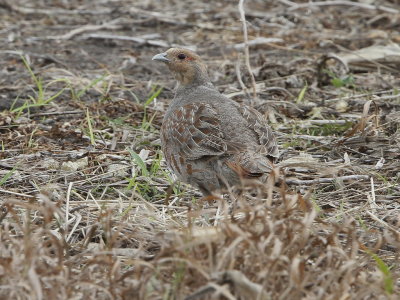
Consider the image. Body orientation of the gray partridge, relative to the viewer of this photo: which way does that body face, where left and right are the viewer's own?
facing away from the viewer and to the left of the viewer

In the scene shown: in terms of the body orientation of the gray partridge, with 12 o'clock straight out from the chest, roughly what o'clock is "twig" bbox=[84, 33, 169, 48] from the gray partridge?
The twig is roughly at 1 o'clock from the gray partridge.
